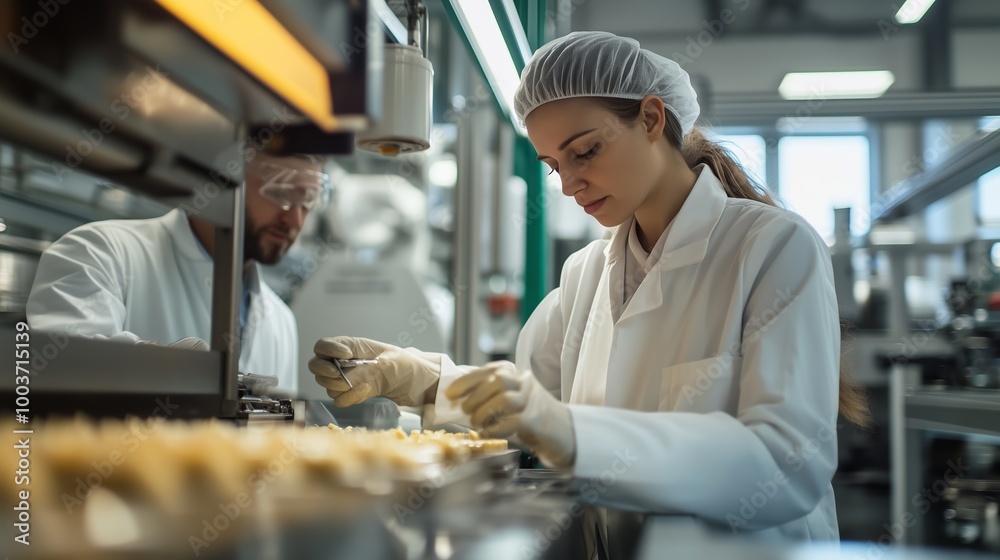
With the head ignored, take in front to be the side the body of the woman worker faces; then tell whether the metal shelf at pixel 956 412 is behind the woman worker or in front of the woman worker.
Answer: behind

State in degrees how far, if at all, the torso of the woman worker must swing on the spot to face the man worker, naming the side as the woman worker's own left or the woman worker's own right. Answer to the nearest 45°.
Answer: approximately 45° to the woman worker's own right

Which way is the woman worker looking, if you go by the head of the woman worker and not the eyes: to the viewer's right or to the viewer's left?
to the viewer's left

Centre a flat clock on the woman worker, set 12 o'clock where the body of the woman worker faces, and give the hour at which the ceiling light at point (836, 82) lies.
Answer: The ceiling light is roughly at 5 o'clock from the woman worker.

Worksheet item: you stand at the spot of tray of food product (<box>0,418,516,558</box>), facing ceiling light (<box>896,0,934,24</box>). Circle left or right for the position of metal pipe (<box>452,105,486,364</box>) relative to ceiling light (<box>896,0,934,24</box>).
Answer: left

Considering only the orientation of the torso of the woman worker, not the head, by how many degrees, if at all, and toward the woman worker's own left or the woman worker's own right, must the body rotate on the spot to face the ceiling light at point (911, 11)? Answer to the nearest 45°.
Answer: approximately 180°

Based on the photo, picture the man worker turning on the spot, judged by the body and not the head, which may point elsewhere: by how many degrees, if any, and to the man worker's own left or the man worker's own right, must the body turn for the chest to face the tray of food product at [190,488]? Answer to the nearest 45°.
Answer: approximately 45° to the man worker's own right
